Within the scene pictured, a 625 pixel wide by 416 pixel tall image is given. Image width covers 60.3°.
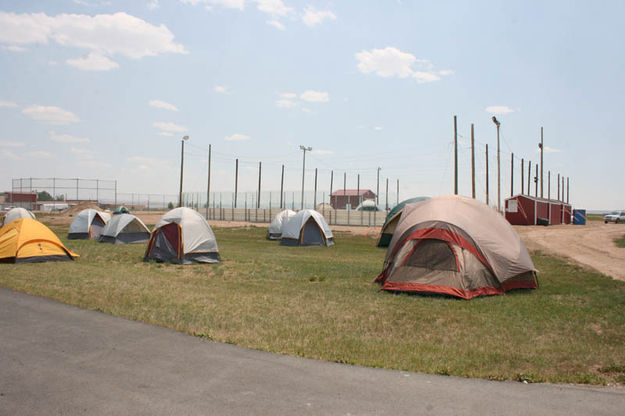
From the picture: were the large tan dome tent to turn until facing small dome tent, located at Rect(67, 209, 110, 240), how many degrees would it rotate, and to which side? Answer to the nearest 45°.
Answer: approximately 90° to its right

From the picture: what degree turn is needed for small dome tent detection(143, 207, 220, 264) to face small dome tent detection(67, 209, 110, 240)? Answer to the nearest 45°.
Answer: approximately 135° to its right

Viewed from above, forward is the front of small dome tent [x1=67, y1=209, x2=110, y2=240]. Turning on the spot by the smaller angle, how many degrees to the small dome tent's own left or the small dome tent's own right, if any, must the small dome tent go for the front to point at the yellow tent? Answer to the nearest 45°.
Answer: approximately 45° to the small dome tent's own right

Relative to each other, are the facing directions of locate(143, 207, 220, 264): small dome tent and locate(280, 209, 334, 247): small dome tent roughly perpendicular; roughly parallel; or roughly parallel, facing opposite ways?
roughly perpendicular

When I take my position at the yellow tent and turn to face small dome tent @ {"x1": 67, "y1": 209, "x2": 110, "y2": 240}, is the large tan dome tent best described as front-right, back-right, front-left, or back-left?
back-right

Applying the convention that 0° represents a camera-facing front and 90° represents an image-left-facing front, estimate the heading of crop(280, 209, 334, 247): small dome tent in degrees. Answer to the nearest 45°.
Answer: approximately 315°

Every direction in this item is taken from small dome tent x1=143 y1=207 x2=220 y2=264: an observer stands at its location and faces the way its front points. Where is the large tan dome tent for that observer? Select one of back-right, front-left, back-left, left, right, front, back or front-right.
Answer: left

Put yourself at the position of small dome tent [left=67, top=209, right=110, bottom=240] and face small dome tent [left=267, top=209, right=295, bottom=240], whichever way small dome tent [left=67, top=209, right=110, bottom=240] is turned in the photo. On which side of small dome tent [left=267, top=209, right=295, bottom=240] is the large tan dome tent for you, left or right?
right

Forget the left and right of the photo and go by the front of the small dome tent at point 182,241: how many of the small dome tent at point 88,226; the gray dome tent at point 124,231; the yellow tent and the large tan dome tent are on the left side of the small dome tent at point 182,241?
1

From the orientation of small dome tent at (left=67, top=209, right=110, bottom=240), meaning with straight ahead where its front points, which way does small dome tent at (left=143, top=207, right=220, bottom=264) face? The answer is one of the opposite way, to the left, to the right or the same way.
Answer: to the right

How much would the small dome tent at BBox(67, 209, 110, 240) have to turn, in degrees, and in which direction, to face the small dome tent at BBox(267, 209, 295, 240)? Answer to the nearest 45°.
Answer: approximately 45° to its left

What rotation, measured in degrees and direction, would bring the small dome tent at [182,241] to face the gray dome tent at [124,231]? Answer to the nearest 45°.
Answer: approximately 135° to its right

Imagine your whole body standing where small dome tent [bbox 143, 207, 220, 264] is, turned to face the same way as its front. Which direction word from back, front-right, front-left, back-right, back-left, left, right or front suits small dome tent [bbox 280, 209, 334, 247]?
back
